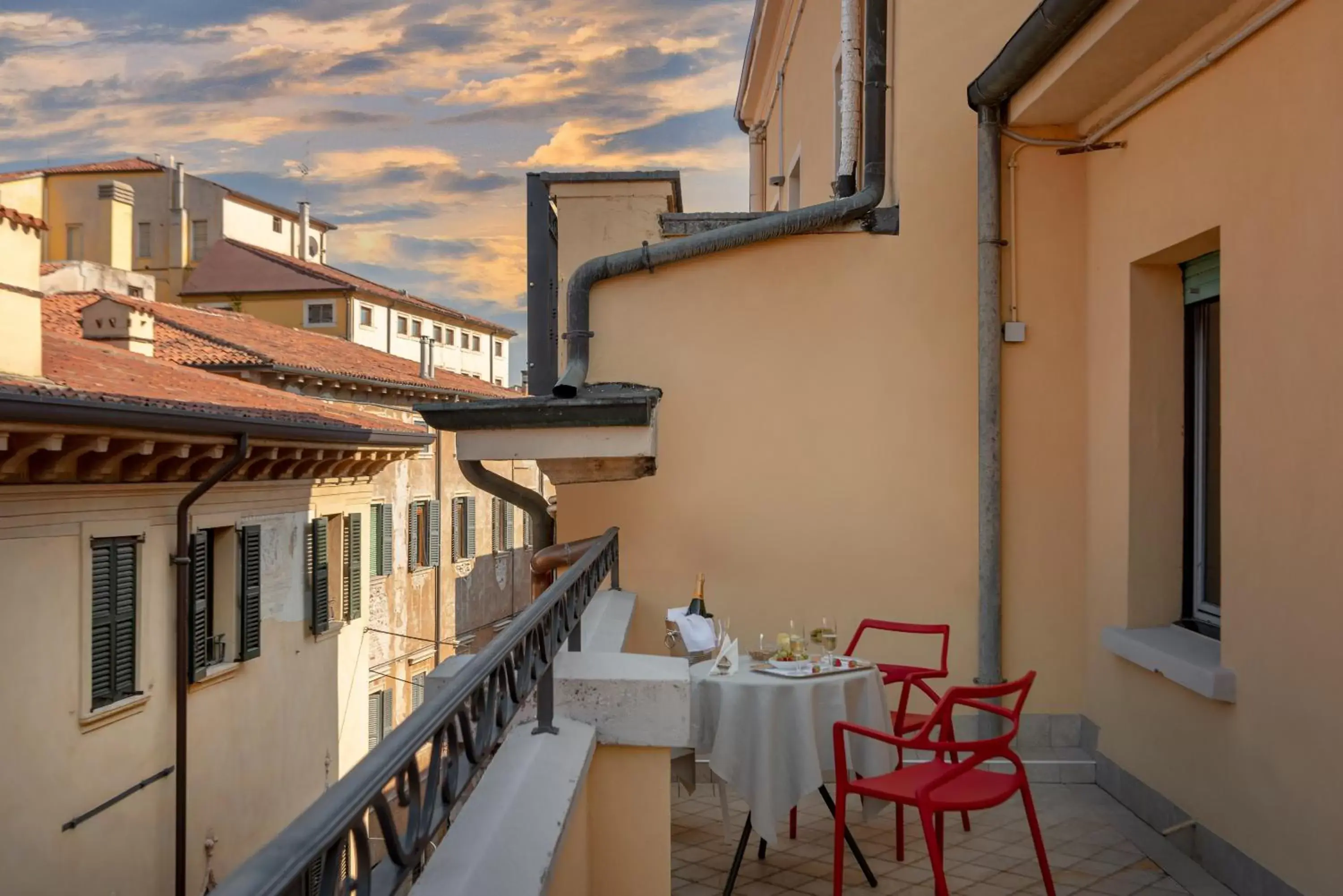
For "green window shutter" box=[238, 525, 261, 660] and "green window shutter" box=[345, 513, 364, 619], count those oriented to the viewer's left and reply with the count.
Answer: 0

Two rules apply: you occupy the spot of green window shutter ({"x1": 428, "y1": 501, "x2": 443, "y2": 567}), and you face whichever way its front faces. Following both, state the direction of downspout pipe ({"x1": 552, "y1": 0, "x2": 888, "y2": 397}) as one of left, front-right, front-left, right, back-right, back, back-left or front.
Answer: front-right

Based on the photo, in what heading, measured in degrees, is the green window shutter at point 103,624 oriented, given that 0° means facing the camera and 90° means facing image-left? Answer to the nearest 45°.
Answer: approximately 315°

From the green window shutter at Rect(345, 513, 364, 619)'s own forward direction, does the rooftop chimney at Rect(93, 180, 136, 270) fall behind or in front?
behind

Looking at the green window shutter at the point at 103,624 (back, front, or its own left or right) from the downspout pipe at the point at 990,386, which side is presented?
front

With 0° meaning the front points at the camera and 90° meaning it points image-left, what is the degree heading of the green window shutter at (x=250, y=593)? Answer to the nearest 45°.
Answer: approximately 315°

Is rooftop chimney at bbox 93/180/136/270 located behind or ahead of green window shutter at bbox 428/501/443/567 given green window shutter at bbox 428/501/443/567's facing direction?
behind

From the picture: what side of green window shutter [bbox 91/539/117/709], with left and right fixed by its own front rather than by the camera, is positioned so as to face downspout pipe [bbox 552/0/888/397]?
front

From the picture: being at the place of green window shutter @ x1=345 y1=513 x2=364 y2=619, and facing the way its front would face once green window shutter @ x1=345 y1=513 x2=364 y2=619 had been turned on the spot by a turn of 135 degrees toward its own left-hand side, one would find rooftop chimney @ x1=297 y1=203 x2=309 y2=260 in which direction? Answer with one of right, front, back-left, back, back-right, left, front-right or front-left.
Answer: front

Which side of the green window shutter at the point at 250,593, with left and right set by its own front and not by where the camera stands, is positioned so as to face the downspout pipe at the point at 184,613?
right
